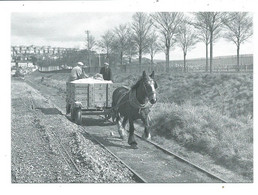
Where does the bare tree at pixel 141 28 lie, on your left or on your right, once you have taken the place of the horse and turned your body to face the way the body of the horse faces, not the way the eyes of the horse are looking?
on your left

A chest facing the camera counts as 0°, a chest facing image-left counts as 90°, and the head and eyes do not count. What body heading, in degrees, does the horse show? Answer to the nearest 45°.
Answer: approximately 315°

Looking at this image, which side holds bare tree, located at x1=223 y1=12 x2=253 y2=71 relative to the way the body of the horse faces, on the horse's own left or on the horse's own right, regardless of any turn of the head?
on the horse's own left

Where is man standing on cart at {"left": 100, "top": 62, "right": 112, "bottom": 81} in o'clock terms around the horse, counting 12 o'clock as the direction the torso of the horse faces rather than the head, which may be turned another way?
The man standing on cart is roughly at 7 o'clock from the horse.
